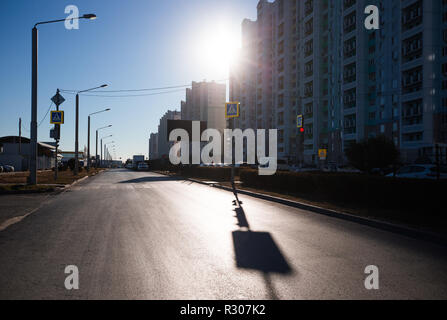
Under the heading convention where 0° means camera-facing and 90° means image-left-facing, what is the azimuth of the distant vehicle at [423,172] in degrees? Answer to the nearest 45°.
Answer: approximately 90°

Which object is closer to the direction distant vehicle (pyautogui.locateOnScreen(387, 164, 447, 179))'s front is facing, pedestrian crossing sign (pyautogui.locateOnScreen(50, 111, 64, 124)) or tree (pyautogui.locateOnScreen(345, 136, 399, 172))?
the pedestrian crossing sign

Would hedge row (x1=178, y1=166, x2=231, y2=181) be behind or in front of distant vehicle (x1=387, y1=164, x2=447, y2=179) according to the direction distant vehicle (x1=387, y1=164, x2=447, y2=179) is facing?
in front

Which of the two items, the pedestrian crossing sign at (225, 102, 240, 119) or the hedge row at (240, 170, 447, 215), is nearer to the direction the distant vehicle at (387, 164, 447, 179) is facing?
the pedestrian crossing sign

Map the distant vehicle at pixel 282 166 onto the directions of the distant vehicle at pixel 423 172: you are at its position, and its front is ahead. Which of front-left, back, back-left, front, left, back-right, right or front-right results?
front-right

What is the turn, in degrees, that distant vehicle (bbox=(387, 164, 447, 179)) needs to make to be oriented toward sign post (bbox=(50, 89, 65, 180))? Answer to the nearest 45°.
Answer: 0° — it already faces it
